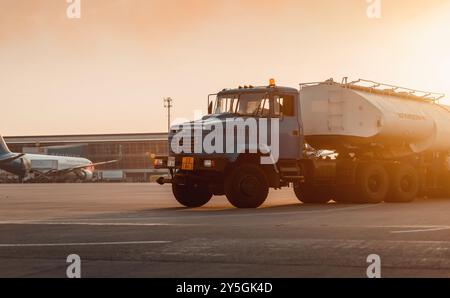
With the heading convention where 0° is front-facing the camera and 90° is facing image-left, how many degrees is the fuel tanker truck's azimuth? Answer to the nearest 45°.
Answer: approximately 45°
